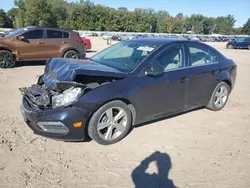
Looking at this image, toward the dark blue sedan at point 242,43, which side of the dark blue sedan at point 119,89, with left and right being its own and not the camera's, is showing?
back

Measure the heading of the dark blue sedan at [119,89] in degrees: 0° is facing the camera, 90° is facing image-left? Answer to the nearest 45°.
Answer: approximately 45°
